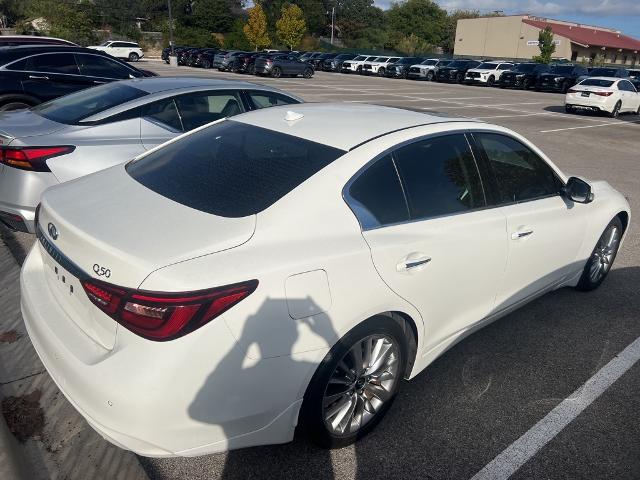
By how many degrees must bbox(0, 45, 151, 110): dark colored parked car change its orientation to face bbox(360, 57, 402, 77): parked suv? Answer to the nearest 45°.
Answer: approximately 45° to its left

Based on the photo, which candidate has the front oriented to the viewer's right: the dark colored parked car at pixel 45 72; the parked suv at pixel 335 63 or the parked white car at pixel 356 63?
the dark colored parked car

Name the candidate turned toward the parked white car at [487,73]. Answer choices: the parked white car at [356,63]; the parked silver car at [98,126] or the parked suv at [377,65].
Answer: the parked silver car

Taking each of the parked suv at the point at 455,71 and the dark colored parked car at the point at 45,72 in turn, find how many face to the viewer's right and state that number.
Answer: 1

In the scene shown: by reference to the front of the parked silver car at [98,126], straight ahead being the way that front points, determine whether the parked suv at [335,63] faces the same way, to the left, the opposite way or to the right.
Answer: the opposite way

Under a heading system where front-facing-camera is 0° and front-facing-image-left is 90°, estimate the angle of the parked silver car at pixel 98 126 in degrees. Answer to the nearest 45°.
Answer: approximately 225°

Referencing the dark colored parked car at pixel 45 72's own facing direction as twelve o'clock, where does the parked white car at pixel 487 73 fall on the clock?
The parked white car is roughly at 11 o'clock from the dark colored parked car.

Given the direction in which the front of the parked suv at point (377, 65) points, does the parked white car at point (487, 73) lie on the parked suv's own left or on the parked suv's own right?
on the parked suv's own left

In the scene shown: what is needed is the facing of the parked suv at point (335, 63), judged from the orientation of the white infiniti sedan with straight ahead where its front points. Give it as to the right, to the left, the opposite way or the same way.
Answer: the opposite way

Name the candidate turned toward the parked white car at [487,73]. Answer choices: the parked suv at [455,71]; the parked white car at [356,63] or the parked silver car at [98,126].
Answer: the parked silver car

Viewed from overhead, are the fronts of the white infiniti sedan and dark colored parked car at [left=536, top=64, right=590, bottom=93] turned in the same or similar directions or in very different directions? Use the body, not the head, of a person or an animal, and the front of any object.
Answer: very different directions

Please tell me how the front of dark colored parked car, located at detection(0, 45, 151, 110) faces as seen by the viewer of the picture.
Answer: facing to the right of the viewer

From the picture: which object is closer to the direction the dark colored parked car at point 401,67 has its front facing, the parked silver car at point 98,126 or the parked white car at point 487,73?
the parked silver car

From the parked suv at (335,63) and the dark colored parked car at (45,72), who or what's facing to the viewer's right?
the dark colored parked car
